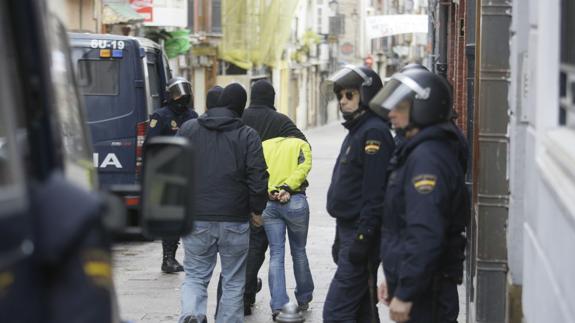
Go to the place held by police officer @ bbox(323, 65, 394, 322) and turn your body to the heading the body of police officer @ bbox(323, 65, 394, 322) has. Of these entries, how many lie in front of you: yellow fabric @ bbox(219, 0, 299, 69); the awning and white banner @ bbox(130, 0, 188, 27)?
0

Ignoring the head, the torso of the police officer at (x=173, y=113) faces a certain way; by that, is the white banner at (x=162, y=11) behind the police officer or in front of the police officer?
behind

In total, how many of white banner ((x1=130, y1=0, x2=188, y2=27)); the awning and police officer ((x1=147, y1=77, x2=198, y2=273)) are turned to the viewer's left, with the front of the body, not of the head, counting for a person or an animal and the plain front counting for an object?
0

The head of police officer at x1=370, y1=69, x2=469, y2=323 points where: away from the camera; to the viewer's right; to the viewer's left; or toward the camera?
to the viewer's left

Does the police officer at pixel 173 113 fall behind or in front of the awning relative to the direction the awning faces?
in front

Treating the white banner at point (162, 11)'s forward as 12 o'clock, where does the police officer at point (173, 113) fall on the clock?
The police officer is roughly at 12 o'clock from the white banner.

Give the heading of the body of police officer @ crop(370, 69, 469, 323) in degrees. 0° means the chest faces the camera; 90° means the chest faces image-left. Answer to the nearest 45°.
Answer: approximately 90°

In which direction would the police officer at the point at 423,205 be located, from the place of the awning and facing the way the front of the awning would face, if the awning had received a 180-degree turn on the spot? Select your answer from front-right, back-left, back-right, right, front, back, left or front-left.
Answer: back-left

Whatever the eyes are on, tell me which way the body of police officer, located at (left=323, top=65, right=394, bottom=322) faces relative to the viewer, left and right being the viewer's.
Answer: facing the viewer and to the left of the viewer

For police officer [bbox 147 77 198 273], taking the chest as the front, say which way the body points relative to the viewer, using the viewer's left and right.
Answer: facing the viewer and to the right of the viewer

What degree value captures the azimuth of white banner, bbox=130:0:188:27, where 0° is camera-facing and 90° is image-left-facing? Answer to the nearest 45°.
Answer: approximately 0°

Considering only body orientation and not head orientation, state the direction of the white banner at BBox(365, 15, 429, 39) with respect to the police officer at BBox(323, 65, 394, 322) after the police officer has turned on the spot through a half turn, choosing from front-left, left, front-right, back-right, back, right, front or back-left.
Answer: front-left

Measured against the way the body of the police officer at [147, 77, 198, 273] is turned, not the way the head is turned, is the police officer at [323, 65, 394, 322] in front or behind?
in front

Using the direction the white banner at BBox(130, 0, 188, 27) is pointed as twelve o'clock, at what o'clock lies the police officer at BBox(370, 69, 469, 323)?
The police officer is roughly at 12 o'clock from the white banner.
